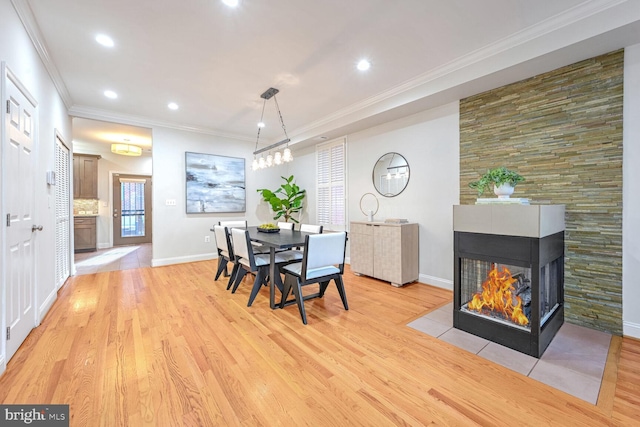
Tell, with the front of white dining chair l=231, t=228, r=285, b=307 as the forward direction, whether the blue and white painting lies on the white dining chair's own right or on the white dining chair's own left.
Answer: on the white dining chair's own left

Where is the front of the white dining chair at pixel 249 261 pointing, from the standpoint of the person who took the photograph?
facing away from the viewer and to the right of the viewer

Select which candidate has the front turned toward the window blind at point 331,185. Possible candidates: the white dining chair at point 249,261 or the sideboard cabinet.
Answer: the white dining chair

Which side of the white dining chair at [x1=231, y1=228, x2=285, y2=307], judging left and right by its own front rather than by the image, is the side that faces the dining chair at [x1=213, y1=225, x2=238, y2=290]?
left

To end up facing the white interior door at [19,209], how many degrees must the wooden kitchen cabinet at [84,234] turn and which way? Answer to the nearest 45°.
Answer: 0° — it already faces it

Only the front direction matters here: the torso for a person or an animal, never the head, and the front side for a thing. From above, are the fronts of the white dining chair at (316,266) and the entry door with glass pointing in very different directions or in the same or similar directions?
very different directions

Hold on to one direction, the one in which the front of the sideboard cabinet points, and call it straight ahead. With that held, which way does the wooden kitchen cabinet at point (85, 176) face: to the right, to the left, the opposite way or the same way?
to the left

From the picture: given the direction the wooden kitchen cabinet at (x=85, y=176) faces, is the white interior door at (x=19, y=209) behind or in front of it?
in front

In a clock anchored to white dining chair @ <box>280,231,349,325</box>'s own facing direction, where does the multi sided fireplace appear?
The multi sided fireplace is roughly at 5 o'clock from the white dining chair.

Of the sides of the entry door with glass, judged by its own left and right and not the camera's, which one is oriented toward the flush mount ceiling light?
front
